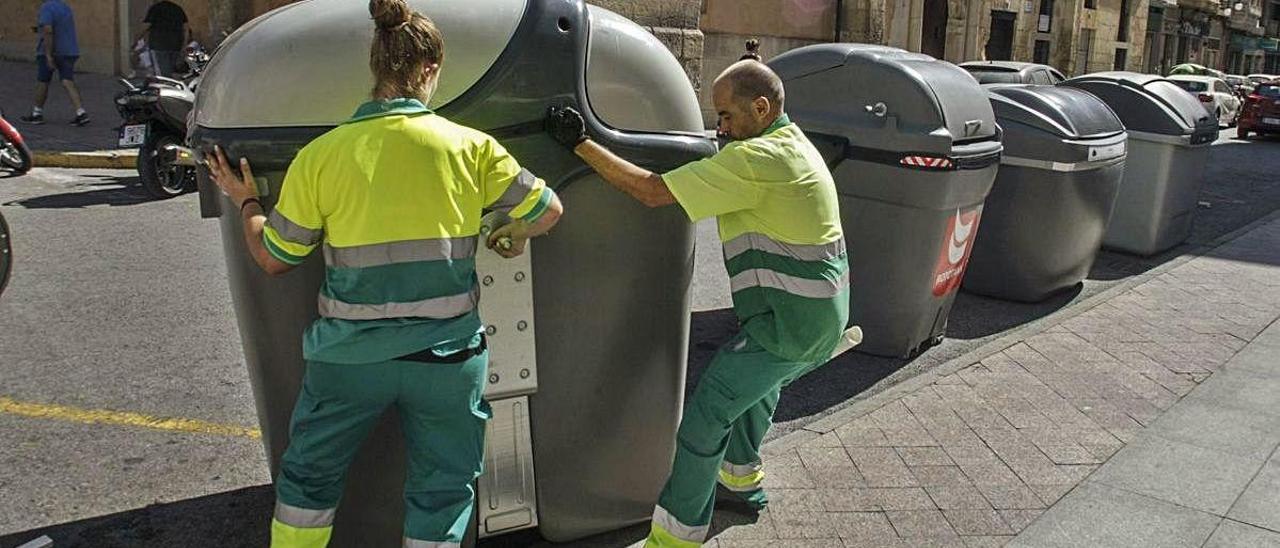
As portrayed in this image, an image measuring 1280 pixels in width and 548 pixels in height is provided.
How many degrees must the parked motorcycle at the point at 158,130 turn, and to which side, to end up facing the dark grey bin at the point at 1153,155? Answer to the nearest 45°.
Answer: approximately 90° to its right

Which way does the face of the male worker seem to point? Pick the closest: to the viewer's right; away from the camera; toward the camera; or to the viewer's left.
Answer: to the viewer's left

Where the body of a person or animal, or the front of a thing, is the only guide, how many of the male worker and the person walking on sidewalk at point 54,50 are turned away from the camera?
0

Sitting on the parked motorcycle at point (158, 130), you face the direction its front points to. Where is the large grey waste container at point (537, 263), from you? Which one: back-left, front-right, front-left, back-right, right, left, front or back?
back-right

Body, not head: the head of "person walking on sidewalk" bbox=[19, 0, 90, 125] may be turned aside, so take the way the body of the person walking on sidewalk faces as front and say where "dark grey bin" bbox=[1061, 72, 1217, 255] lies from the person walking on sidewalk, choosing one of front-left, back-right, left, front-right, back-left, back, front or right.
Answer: back-left

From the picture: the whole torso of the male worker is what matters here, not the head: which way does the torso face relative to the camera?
to the viewer's left

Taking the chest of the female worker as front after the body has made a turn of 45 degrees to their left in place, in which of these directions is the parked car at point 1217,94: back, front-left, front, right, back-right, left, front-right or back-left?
right

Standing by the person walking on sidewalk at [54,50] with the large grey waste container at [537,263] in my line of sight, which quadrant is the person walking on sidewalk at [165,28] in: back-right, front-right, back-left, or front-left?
back-left

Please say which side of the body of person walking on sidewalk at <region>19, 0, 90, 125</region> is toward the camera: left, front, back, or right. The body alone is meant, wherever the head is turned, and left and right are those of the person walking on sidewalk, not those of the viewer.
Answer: left

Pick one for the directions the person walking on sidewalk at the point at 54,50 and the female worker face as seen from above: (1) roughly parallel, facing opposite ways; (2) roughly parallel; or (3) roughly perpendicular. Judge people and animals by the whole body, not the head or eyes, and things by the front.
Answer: roughly perpendicular

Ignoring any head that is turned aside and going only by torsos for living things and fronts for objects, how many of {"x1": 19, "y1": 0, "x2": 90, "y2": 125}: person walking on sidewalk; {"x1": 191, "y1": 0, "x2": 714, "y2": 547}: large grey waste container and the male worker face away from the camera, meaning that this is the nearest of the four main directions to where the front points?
0
